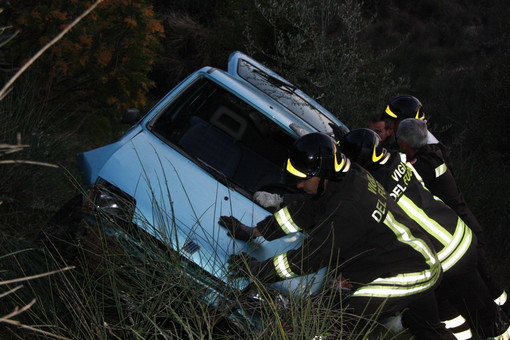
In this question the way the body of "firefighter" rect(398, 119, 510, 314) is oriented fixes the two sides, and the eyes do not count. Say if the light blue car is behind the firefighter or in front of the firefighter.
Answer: in front

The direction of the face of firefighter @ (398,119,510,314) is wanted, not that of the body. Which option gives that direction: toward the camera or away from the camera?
away from the camera

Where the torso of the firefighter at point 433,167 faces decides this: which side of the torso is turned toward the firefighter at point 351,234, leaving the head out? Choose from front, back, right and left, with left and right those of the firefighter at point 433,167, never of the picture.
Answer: left

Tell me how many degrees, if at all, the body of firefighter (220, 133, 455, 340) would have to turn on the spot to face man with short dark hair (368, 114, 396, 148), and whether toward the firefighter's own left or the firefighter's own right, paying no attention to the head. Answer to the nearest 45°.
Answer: approximately 90° to the firefighter's own right

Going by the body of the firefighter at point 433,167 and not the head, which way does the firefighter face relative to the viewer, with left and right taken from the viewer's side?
facing to the left of the viewer

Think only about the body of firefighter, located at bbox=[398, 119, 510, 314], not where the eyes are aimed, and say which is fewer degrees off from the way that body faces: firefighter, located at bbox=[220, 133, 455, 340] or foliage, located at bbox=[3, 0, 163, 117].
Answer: the foliage

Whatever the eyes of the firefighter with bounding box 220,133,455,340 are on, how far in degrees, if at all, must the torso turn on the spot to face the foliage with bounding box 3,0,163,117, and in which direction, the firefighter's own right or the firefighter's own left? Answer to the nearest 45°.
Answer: approximately 45° to the firefighter's own right

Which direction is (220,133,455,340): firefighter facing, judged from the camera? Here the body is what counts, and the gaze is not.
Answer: to the viewer's left

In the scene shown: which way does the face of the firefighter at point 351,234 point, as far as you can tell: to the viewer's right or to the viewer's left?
to the viewer's left

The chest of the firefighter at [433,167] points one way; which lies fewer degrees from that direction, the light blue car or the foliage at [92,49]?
the light blue car

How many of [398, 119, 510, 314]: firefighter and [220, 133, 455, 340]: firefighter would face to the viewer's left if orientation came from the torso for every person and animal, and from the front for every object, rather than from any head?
2

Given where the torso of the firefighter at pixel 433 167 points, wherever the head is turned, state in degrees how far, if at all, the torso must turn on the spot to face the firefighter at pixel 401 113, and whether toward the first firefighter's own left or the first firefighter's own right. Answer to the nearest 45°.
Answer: approximately 45° to the first firefighter's own right
